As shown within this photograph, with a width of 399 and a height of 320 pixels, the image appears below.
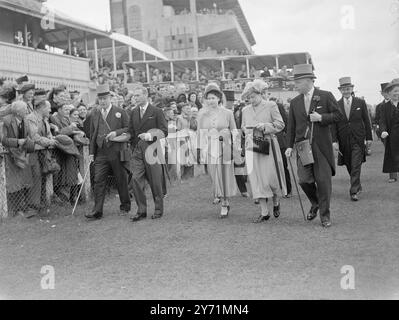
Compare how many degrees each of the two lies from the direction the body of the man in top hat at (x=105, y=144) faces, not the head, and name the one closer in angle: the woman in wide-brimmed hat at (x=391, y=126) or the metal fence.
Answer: the metal fence

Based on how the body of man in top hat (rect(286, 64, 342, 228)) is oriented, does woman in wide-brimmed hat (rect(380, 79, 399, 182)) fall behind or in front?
behind

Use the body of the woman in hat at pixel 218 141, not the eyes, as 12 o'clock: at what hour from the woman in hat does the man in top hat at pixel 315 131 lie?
The man in top hat is roughly at 10 o'clock from the woman in hat.

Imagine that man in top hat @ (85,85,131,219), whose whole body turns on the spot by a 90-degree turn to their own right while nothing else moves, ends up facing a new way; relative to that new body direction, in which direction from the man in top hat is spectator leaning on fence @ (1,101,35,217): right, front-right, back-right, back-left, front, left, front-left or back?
front-left

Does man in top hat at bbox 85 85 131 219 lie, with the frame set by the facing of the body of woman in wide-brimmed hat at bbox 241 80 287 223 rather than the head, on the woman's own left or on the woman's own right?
on the woman's own right

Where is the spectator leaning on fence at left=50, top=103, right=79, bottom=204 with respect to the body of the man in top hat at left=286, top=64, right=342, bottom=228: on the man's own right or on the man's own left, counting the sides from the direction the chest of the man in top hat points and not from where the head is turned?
on the man's own right

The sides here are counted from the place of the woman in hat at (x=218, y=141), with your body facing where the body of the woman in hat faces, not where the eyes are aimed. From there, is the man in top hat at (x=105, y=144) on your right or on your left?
on your right

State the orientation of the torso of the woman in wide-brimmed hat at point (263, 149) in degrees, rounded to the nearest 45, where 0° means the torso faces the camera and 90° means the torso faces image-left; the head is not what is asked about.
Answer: approximately 45°

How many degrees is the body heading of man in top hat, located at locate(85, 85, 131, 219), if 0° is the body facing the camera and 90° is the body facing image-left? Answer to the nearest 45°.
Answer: approximately 45°

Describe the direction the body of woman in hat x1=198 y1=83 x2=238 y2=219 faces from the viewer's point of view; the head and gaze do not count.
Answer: toward the camera

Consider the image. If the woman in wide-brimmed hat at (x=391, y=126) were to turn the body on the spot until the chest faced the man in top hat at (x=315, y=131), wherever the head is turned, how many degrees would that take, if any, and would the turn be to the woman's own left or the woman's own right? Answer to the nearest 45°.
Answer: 0° — they already face them

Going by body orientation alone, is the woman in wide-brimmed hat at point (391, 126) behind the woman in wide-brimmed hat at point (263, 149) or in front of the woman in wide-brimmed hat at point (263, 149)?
behind

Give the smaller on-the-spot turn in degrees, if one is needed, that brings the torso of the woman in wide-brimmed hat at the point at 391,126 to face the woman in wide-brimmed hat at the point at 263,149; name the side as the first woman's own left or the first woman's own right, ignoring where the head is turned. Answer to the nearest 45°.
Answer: approximately 45° to the first woman's own right

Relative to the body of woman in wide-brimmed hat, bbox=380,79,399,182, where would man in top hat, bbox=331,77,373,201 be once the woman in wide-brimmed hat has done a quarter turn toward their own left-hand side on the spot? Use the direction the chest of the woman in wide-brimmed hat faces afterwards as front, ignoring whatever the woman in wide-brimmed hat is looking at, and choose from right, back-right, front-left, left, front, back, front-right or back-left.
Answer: back-right
